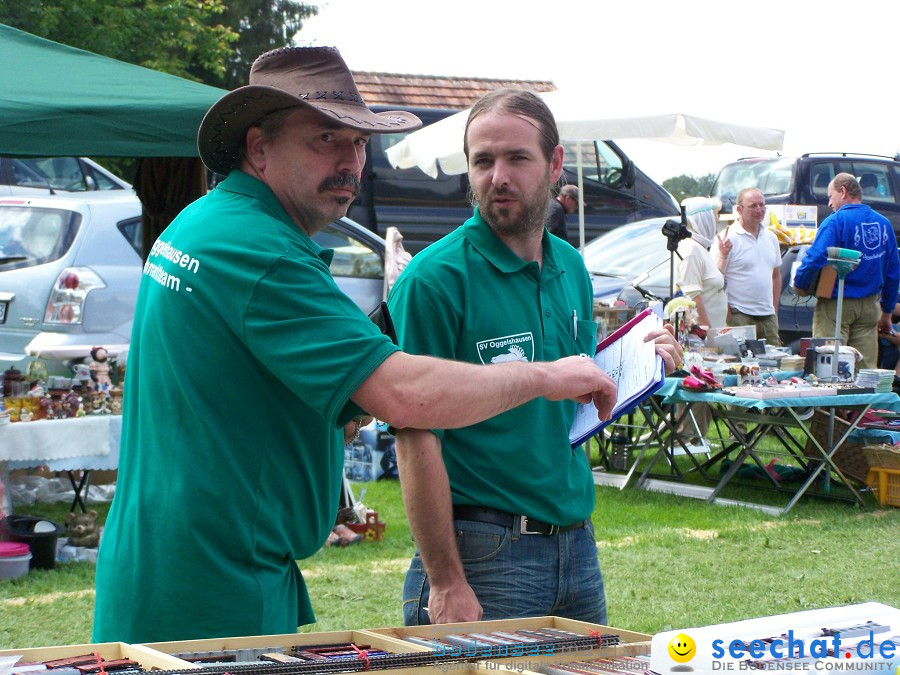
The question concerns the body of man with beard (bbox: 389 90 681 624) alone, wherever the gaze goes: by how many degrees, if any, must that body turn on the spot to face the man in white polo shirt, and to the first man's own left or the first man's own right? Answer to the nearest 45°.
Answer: approximately 135° to the first man's own left

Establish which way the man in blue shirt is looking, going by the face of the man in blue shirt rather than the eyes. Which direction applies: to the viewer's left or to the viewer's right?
to the viewer's left

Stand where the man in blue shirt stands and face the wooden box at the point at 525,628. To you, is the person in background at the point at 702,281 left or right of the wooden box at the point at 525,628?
right

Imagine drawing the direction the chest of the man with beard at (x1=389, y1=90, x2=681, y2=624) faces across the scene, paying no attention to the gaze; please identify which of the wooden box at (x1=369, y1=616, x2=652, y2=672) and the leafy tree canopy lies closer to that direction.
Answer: the wooden box

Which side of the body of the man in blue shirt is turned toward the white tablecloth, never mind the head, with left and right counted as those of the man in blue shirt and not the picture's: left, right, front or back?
left

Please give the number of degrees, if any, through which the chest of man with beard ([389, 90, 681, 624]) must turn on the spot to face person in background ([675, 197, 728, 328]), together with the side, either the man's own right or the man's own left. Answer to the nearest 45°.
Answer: approximately 135° to the man's own left

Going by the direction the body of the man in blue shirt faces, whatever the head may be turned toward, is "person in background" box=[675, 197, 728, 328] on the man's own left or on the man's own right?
on the man's own left

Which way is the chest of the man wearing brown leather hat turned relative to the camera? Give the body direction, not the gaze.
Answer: to the viewer's right

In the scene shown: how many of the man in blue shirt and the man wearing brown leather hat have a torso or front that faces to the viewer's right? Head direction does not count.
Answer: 1

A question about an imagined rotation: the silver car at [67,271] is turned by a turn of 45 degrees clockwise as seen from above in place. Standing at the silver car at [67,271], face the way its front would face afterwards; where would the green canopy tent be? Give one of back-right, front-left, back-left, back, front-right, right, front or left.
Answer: right

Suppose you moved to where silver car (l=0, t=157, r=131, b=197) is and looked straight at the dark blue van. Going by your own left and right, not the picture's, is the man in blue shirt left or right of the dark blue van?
right

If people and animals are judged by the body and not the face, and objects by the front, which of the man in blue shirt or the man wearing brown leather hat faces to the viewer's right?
the man wearing brown leather hat

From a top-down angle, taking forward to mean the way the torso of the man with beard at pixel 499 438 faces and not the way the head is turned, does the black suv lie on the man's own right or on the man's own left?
on the man's own left
